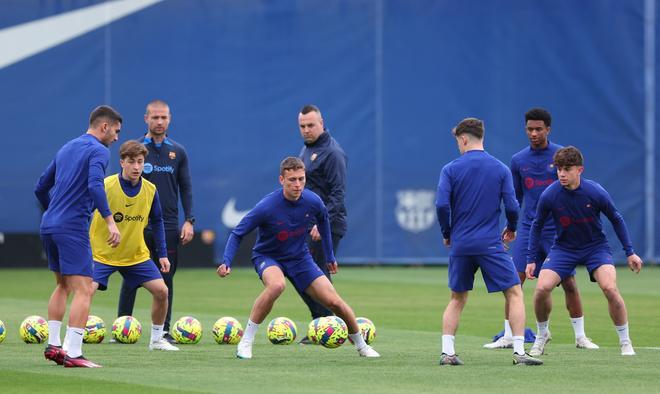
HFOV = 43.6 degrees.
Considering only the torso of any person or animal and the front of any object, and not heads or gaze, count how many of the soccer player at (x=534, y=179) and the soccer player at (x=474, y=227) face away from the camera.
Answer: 1

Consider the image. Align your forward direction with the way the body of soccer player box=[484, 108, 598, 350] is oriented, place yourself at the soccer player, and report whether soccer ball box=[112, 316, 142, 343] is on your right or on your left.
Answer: on your right

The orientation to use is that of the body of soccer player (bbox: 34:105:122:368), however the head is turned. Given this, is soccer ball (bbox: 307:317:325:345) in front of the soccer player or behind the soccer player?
in front

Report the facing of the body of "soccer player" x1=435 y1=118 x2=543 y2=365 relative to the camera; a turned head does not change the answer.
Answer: away from the camera

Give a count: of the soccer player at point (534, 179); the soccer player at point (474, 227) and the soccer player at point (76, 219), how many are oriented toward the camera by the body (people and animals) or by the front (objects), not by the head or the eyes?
1

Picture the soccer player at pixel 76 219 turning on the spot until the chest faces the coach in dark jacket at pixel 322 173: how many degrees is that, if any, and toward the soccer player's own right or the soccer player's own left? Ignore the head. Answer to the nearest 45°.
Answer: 0° — they already face them

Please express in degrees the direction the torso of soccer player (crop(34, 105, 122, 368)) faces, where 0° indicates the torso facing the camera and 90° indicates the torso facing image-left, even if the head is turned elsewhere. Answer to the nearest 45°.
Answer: approximately 225°

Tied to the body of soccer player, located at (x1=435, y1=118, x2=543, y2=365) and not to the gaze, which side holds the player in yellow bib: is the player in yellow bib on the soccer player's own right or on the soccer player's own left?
on the soccer player's own left

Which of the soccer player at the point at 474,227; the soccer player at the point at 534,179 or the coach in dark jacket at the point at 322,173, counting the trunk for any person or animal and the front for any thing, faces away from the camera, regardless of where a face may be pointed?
the soccer player at the point at 474,227

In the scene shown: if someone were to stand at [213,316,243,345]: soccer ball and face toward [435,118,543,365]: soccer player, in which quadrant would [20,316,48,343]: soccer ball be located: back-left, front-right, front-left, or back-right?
back-right

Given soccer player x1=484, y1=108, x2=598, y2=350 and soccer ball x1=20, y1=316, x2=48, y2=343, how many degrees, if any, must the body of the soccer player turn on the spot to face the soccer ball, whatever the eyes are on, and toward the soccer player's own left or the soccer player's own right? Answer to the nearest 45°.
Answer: approximately 90° to the soccer player's own right

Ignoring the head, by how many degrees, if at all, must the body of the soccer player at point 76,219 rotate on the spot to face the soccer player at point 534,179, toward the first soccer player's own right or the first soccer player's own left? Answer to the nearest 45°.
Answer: approximately 45° to the first soccer player's own right

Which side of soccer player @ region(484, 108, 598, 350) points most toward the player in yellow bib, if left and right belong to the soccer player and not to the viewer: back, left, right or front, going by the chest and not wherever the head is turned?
right

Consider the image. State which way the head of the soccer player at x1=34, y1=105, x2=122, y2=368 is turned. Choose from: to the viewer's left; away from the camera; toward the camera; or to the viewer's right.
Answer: to the viewer's right
